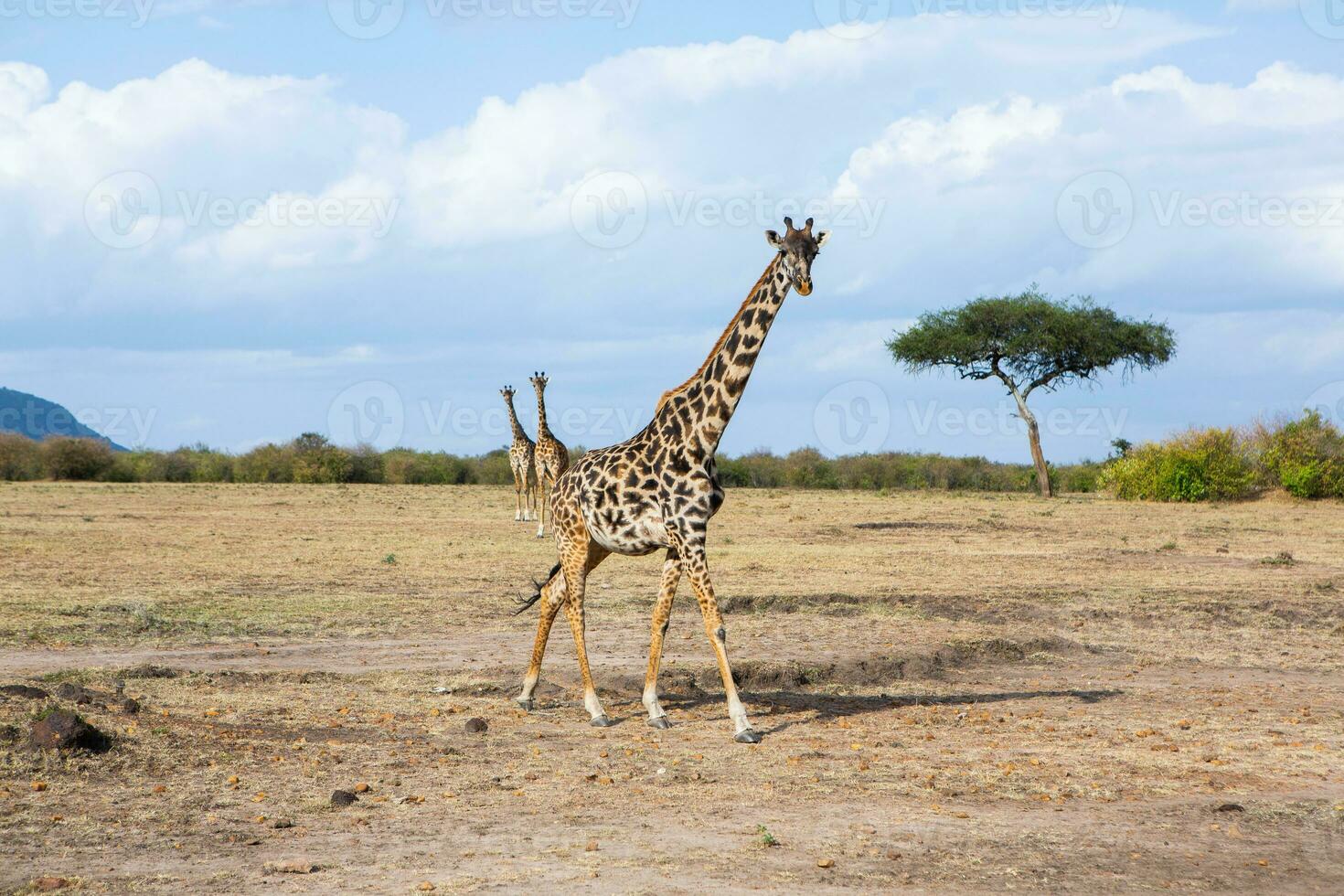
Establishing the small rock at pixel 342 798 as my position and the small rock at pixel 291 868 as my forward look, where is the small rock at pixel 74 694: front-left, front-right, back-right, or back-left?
back-right

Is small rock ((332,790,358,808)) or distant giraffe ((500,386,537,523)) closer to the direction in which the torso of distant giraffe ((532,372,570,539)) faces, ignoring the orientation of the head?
the small rock

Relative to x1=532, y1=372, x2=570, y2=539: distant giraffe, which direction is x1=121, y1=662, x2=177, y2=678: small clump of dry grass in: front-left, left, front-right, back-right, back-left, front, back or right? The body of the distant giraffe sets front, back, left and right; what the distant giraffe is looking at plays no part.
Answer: front-left

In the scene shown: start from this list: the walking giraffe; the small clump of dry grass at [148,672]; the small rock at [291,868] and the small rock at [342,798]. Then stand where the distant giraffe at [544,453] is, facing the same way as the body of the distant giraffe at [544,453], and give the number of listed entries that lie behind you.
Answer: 0

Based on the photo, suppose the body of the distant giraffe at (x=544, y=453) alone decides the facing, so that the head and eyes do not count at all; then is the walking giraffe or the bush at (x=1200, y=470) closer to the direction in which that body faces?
the walking giraffe

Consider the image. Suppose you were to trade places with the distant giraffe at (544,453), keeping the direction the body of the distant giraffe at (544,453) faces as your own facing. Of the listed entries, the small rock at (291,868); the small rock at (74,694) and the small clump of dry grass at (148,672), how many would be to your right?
0

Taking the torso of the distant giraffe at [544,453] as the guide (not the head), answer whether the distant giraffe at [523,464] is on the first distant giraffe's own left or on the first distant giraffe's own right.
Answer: on the first distant giraffe's own right

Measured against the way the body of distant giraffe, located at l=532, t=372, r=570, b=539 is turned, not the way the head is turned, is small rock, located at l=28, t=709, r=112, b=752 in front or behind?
in front

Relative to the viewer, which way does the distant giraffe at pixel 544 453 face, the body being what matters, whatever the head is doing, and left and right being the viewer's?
facing the viewer and to the left of the viewer

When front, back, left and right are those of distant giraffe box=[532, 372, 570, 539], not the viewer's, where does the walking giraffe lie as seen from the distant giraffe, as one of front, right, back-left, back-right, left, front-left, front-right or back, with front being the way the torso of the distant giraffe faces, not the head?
front-left

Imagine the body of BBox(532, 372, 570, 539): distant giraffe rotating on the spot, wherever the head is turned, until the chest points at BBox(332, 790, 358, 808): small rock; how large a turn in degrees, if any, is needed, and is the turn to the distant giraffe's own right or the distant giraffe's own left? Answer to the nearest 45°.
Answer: approximately 45° to the distant giraffe's own left

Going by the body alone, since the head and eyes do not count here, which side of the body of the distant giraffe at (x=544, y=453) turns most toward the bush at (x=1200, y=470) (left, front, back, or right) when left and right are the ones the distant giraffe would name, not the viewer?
back

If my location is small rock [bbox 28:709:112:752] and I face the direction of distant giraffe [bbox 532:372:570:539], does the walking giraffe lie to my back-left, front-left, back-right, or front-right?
front-right

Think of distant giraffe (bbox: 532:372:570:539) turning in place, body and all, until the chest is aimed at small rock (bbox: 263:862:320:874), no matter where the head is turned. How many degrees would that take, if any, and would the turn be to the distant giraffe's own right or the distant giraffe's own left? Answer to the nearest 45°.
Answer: approximately 45° to the distant giraffe's own left

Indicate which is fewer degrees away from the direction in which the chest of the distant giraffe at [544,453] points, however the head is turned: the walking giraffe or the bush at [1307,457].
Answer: the walking giraffe

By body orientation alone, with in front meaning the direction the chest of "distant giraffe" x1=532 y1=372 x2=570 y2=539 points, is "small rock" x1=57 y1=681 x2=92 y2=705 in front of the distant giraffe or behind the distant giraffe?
in front

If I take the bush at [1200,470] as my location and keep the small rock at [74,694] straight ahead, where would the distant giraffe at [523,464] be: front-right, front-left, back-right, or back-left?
front-right

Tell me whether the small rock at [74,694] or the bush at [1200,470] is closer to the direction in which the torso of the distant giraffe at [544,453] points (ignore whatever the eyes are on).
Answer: the small rock
